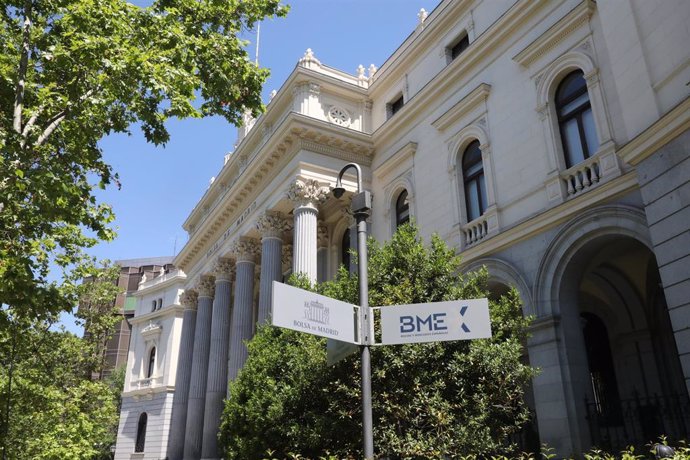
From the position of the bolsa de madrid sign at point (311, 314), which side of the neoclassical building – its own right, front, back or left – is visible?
front

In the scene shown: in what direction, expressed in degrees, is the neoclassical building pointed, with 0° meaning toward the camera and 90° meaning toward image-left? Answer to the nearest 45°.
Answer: approximately 45°

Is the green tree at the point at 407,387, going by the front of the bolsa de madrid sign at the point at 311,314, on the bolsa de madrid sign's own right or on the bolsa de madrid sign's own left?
on the bolsa de madrid sign's own left

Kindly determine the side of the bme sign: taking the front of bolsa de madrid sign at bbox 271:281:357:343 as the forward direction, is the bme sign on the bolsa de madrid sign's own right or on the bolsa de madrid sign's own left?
on the bolsa de madrid sign's own left

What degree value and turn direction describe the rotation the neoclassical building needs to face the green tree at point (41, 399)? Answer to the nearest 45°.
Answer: approximately 45° to its right

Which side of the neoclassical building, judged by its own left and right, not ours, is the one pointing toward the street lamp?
front

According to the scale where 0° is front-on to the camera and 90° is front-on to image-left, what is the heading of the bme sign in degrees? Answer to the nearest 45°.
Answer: approximately 0°

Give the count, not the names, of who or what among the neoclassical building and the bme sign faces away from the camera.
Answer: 0

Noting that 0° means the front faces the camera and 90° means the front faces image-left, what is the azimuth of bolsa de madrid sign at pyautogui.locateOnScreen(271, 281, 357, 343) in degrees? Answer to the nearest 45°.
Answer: approximately 315°

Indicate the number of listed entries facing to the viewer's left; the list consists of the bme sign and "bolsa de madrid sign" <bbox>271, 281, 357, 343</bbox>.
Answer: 0

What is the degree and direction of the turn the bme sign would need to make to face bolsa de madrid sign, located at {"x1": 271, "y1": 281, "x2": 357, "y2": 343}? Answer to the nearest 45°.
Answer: approximately 45° to its right
